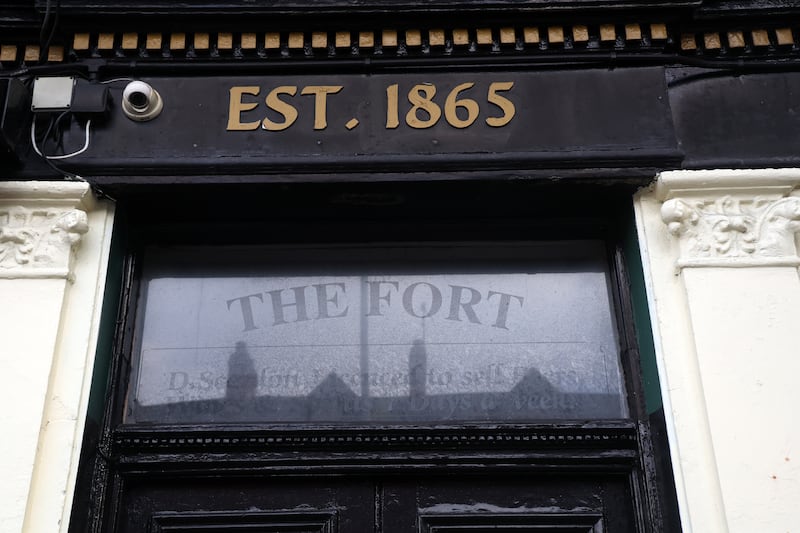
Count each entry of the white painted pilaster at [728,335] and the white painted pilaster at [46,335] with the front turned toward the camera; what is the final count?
2

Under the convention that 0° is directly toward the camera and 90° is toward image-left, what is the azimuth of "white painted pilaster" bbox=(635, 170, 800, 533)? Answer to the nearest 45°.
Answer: approximately 0°

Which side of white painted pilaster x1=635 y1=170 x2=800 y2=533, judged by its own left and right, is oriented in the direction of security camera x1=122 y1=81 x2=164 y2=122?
right

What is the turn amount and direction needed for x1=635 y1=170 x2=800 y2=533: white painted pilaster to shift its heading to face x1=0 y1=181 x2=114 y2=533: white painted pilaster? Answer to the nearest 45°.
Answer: approximately 90° to its right

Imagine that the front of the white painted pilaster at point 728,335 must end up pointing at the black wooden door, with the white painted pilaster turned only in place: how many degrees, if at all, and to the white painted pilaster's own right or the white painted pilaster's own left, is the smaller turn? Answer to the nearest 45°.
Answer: approximately 90° to the white painted pilaster's own right

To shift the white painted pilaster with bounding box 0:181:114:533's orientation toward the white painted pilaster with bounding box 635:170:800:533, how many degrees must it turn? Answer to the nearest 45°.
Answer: approximately 90° to its left

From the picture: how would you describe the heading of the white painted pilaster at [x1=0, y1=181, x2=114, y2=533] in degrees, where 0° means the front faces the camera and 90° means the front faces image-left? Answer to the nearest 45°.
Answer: approximately 0°
